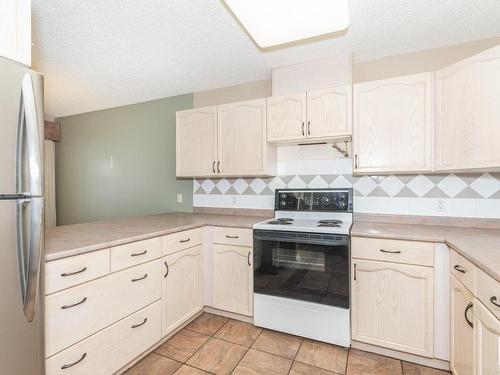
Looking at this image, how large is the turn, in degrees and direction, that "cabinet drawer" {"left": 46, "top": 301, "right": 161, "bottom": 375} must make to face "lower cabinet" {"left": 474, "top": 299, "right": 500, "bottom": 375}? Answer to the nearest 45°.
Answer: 0° — it already faces it

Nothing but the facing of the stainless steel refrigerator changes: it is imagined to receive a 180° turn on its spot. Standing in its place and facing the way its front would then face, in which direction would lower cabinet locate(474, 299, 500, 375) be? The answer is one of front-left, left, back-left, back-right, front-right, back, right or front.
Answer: back

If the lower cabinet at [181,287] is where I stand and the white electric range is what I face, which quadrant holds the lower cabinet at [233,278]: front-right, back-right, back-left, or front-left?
front-left

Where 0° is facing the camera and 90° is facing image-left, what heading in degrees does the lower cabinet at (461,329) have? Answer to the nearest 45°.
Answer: approximately 90°

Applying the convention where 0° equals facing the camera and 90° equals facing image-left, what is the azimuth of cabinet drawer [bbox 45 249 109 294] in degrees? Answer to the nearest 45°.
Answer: approximately 315°

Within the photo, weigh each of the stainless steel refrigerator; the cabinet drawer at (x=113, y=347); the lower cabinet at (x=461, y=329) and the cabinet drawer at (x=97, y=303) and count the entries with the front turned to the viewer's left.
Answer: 1

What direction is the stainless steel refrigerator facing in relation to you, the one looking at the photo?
facing the viewer and to the right of the viewer

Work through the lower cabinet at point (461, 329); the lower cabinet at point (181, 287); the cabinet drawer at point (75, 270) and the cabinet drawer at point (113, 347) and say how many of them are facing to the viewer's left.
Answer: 1
